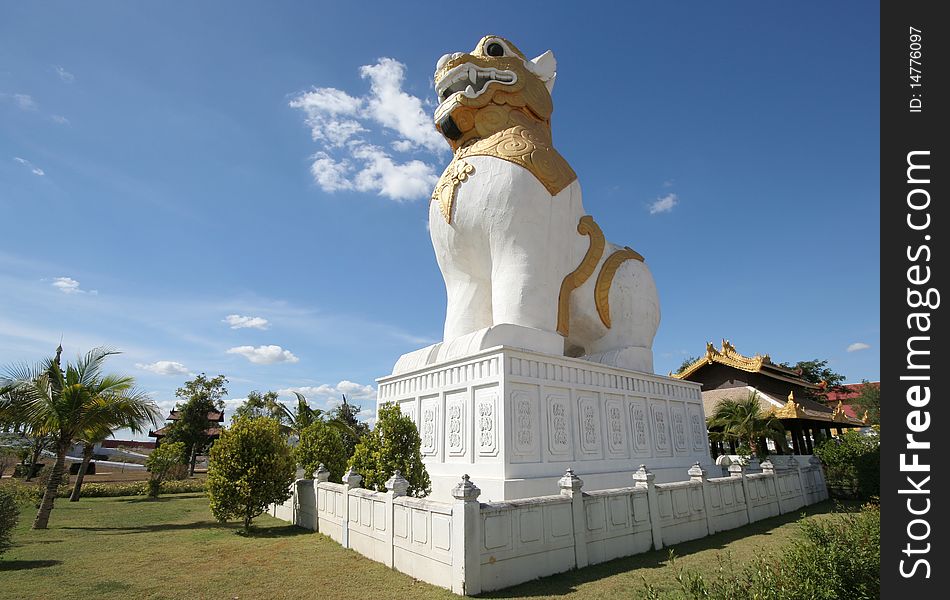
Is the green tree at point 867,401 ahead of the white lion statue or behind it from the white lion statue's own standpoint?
behind

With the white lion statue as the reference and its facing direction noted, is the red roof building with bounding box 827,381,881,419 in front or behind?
behind

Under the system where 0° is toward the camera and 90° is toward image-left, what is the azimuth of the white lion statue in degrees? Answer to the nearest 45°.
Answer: approximately 45°

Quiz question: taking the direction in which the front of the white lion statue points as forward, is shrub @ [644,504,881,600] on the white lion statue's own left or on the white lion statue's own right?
on the white lion statue's own left

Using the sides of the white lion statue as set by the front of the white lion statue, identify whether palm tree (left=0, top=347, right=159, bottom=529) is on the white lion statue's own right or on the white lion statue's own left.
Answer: on the white lion statue's own right

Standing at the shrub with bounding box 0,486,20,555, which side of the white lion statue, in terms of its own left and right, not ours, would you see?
front

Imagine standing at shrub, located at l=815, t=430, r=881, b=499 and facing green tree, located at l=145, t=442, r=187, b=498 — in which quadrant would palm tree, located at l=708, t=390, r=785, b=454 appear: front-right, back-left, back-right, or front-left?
front-right

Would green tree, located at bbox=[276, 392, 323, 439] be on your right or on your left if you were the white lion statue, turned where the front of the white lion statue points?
on your right
